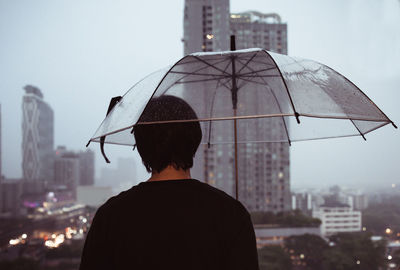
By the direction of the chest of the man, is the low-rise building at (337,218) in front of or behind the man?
in front

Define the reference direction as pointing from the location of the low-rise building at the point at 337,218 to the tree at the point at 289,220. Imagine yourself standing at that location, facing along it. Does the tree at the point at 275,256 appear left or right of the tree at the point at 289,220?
left

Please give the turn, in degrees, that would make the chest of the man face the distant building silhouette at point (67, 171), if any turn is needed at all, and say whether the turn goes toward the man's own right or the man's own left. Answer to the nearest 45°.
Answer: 0° — they already face it

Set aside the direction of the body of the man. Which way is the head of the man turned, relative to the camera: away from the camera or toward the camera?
away from the camera

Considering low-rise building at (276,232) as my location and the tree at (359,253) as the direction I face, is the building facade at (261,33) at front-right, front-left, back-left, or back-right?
back-left

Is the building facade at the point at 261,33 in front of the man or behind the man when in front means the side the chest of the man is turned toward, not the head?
in front

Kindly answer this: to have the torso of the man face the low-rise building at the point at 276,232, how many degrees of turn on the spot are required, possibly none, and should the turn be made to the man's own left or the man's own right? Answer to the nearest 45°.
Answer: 0° — they already face it

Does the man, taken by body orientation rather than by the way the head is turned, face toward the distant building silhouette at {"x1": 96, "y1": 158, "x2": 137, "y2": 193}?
yes

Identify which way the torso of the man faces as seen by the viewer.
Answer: away from the camera
